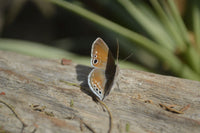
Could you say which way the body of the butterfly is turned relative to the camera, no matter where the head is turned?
to the viewer's right
